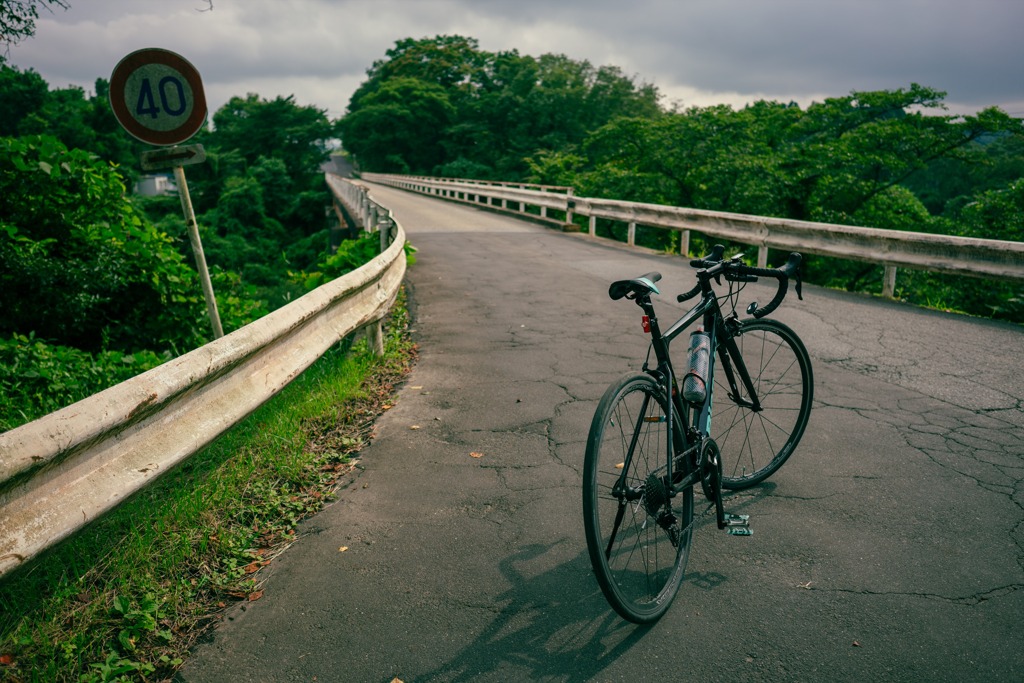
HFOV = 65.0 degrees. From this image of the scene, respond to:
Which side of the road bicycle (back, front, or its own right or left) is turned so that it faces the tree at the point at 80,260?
left

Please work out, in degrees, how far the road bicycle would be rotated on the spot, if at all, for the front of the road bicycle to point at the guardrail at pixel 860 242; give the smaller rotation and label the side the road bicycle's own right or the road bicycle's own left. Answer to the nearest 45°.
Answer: approximately 45° to the road bicycle's own left

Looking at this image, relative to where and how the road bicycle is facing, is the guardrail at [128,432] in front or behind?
behind

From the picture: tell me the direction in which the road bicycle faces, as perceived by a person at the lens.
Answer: facing away from the viewer and to the right of the viewer

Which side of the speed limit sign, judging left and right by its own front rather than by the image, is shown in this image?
front

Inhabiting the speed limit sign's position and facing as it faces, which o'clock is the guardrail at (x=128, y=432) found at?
The guardrail is roughly at 12 o'clock from the speed limit sign.

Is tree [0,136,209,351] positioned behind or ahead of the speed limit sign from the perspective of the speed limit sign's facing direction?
behind

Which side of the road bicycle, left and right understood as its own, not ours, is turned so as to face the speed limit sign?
left

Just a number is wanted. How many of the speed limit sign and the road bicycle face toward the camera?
1
